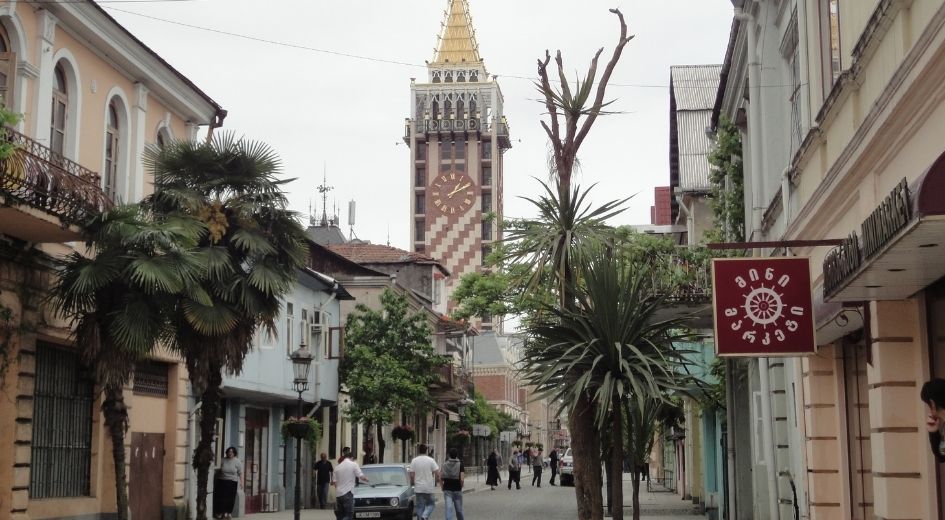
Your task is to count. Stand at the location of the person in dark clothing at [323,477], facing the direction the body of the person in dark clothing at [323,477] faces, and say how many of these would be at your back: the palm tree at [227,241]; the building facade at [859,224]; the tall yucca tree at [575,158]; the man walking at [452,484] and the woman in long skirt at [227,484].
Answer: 0

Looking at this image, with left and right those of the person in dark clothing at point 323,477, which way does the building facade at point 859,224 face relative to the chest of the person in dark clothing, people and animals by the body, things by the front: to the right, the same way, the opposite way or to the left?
to the right

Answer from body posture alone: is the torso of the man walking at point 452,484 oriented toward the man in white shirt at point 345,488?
no

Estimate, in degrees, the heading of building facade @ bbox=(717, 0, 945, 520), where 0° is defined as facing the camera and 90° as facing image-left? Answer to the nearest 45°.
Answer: approximately 90°

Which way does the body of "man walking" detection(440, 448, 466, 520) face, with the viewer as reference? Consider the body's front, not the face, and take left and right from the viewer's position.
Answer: facing away from the viewer

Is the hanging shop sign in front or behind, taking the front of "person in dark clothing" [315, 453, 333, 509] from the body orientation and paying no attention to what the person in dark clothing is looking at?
in front

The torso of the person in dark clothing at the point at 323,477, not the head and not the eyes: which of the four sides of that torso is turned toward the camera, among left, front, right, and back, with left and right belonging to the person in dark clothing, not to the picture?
front

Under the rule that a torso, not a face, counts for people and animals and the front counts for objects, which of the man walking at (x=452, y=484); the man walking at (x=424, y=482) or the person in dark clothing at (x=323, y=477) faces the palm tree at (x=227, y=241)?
the person in dark clothing

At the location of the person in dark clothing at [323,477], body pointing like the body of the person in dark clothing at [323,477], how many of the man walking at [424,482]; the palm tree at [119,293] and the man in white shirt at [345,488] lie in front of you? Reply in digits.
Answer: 3

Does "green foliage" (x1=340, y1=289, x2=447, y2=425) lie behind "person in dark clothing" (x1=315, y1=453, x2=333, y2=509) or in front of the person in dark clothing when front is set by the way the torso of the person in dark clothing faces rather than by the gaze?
behind

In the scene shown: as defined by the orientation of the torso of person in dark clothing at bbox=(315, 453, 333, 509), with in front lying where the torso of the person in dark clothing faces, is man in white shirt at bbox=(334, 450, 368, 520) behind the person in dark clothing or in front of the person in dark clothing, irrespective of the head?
in front

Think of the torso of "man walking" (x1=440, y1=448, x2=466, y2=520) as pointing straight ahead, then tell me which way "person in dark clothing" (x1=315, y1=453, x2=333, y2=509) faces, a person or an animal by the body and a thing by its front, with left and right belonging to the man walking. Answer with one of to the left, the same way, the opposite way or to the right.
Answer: the opposite way
